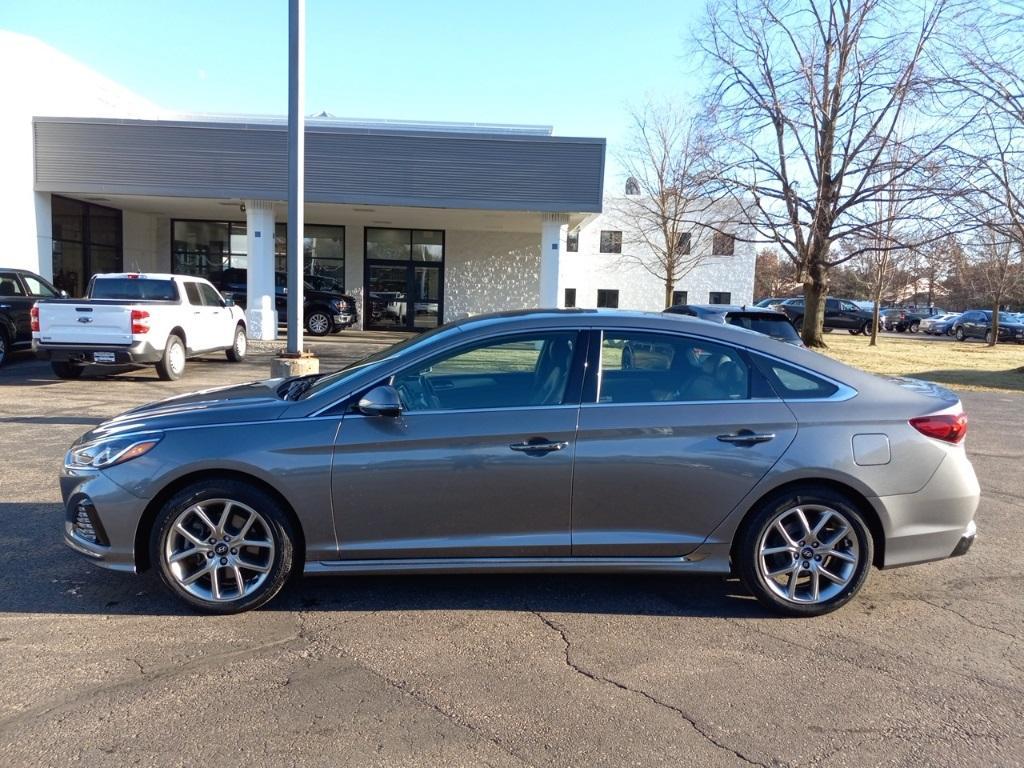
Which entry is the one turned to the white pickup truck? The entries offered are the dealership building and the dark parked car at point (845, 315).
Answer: the dealership building

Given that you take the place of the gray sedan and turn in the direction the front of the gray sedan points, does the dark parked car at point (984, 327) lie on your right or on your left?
on your right

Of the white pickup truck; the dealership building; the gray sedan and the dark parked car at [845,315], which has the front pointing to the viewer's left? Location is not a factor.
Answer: the gray sedan

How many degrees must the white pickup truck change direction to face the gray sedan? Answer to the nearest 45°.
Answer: approximately 135° to its right

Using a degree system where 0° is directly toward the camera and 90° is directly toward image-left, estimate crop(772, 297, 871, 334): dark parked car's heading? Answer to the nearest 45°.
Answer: approximately 270°

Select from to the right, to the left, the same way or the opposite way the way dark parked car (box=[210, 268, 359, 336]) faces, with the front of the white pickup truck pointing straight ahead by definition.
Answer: to the right

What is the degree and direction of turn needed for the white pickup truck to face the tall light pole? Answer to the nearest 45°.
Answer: approximately 90° to its right

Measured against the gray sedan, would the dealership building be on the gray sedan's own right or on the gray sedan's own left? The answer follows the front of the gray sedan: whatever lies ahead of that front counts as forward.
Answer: on the gray sedan's own right

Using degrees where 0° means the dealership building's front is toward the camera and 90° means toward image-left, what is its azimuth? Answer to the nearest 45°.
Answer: approximately 0°

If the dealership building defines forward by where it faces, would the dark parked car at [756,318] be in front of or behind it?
in front

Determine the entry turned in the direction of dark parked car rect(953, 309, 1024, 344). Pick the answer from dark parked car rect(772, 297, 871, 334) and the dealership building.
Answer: dark parked car rect(772, 297, 871, 334)

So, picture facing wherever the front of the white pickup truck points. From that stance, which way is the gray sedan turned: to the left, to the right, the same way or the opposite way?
to the left

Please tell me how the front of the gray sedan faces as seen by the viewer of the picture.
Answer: facing to the left of the viewer
